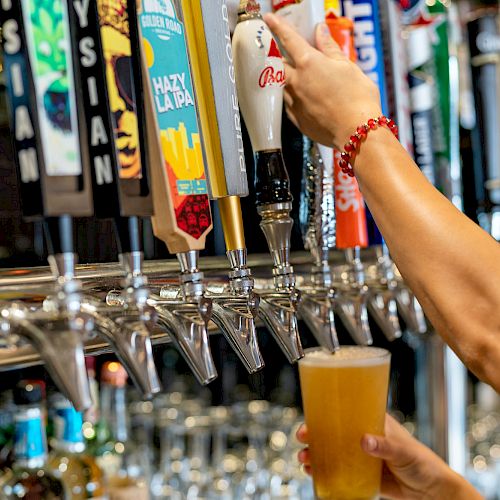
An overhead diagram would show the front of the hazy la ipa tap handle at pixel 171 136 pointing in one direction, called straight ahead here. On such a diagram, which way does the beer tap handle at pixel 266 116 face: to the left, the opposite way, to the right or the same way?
the same way

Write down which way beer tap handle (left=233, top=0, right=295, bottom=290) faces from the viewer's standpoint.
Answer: facing the viewer and to the right of the viewer

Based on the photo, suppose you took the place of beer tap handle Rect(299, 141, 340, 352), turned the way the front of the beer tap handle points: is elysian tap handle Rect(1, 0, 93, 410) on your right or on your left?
on your right

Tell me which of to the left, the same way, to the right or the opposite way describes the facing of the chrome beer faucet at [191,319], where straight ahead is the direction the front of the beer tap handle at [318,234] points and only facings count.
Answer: the same way

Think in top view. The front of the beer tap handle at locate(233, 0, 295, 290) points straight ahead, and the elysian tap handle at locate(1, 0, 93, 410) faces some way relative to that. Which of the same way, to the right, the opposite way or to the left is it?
the same way

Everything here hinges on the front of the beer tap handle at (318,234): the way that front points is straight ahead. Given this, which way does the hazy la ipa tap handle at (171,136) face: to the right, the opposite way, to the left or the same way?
the same way

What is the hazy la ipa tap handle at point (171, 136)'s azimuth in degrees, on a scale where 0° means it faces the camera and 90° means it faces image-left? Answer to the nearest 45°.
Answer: approximately 315°

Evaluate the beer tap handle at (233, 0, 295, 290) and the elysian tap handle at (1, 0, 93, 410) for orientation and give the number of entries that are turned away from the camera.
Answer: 0

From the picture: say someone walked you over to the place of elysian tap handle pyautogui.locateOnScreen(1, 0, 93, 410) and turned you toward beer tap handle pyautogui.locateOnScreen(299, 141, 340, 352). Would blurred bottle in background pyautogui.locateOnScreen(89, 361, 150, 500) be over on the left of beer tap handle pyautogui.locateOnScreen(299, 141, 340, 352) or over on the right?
left

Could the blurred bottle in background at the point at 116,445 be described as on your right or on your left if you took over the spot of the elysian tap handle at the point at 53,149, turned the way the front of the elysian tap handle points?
on your left

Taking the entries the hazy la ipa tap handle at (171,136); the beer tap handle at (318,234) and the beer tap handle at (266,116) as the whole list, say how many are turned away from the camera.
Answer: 0
